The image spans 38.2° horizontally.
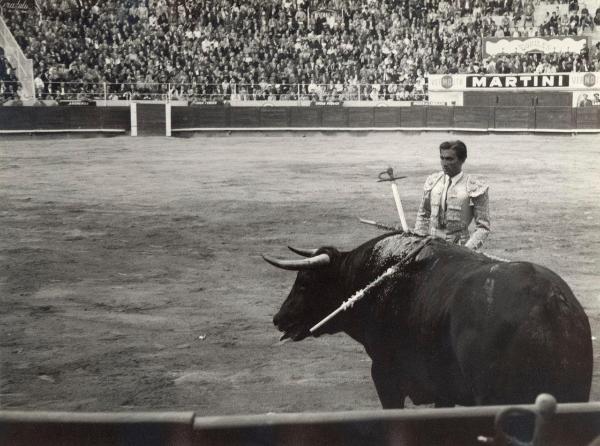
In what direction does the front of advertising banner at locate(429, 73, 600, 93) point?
toward the camera

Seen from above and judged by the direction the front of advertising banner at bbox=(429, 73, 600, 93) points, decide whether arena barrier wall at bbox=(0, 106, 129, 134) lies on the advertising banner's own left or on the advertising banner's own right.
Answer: on the advertising banner's own right

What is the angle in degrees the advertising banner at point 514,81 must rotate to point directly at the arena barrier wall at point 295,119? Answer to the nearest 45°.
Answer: approximately 90° to its right

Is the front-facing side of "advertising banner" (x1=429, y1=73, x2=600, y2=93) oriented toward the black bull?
yes

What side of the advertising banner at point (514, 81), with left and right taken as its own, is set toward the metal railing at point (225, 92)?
right

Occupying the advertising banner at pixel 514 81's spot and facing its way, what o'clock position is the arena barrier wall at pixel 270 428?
The arena barrier wall is roughly at 12 o'clock from the advertising banner.
